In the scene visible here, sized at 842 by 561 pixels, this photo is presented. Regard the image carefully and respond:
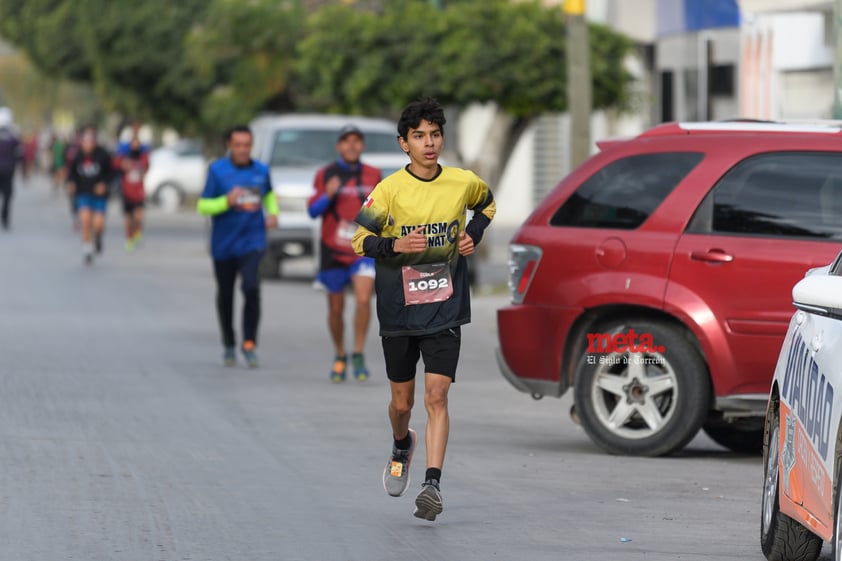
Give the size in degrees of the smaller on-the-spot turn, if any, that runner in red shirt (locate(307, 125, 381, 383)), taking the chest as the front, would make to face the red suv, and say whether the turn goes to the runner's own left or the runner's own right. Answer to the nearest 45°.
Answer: approximately 45° to the runner's own left

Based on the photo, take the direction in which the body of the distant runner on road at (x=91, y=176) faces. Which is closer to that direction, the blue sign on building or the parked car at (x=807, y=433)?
the parked car

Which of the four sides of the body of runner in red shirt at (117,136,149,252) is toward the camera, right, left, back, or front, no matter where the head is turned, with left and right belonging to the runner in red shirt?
front

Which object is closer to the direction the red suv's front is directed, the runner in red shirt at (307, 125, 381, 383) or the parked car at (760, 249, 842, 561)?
the parked car

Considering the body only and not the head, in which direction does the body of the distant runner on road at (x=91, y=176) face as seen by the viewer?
toward the camera

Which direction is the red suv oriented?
to the viewer's right

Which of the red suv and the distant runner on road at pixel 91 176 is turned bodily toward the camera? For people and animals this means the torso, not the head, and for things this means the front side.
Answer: the distant runner on road

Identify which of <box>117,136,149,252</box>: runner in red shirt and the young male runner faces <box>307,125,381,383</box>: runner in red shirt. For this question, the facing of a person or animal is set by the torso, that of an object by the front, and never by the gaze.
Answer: <box>117,136,149,252</box>: runner in red shirt

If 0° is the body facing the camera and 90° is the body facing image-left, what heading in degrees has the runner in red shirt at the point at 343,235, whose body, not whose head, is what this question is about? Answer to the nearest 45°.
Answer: approximately 0°

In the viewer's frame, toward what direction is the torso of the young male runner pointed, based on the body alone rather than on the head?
toward the camera

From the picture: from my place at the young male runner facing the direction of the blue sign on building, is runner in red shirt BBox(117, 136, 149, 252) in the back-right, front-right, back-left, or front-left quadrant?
front-left

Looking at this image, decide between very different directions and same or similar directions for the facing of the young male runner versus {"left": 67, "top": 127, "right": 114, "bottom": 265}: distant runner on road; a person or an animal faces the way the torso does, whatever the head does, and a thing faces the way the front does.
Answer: same or similar directions

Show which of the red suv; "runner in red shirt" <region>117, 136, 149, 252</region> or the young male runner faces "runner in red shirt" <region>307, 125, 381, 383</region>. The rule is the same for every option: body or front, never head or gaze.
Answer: "runner in red shirt" <region>117, 136, 149, 252</region>

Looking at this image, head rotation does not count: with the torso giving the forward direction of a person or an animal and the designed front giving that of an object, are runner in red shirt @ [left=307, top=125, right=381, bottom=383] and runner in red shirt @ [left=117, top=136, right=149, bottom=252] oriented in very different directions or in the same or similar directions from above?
same or similar directions
